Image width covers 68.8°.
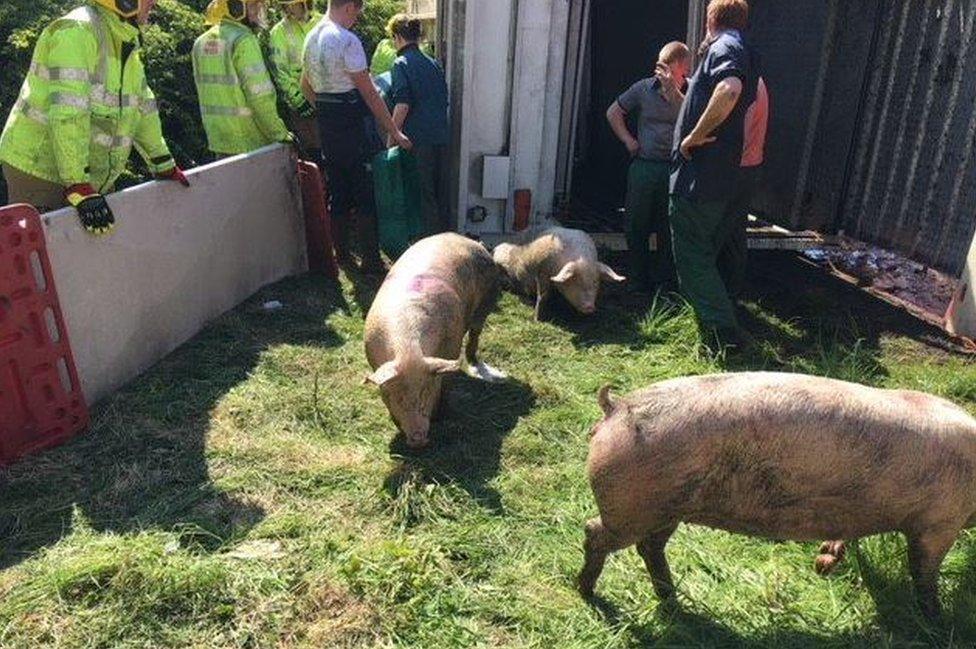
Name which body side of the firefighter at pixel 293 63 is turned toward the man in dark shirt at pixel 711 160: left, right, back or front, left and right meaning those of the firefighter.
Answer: front

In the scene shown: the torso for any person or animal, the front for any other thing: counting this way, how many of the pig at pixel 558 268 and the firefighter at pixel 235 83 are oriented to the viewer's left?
0

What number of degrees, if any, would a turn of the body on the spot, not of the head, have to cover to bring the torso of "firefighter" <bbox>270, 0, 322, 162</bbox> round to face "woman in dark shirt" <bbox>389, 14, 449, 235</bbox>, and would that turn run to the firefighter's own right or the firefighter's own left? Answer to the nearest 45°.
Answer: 0° — they already face them

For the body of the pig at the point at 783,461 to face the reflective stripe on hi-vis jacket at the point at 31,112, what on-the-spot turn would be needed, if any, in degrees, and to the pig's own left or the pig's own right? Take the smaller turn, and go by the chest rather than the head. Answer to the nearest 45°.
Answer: approximately 180°

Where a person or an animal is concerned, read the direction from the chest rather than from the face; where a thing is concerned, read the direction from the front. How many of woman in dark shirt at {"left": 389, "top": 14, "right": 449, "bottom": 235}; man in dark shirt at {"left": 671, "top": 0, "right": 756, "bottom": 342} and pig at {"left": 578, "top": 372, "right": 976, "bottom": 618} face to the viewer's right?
1

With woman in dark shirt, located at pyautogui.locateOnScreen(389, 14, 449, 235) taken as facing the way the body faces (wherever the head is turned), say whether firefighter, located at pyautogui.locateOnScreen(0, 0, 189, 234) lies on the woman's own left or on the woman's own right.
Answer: on the woman's own left

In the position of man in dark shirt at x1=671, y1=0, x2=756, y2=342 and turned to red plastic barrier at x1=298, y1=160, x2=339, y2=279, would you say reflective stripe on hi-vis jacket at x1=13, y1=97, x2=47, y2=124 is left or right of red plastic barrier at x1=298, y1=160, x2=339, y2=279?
left

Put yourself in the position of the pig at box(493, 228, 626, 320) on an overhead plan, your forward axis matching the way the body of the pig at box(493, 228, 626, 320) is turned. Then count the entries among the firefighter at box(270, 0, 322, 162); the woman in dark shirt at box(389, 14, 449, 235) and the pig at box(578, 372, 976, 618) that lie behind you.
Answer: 2

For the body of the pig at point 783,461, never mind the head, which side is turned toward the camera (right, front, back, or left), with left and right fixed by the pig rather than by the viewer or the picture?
right

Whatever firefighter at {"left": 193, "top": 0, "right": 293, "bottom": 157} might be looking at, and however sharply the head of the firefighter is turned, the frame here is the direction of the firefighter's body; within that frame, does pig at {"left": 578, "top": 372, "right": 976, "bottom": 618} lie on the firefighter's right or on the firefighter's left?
on the firefighter's right

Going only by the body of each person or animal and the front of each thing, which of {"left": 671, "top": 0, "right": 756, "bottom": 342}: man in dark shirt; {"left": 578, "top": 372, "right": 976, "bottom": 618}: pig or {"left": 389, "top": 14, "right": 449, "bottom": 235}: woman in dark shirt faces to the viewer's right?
the pig

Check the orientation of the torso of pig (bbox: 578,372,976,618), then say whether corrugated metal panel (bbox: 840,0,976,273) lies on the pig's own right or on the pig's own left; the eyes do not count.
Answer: on the pig's own left
